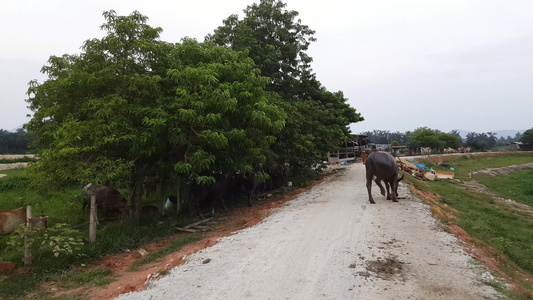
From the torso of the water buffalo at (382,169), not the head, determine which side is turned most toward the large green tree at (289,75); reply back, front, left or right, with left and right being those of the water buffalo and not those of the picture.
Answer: left

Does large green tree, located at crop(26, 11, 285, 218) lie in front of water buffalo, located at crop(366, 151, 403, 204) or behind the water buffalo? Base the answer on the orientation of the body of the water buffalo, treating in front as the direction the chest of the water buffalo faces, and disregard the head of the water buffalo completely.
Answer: behind

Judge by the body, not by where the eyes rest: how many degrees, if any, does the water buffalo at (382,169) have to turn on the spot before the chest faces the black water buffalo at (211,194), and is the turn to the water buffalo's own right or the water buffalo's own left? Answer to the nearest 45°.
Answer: approximately 135° to the water buffalo's own left

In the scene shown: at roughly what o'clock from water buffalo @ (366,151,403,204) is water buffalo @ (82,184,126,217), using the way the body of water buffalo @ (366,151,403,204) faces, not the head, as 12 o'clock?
water buffalo @ (82,184,126,217) is roughly at 7 o'clock from water buffalo @ (366,151,403,204).

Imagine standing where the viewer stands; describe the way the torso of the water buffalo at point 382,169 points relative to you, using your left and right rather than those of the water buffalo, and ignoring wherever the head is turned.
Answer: facing away from the viewer and to the right of the viewer
